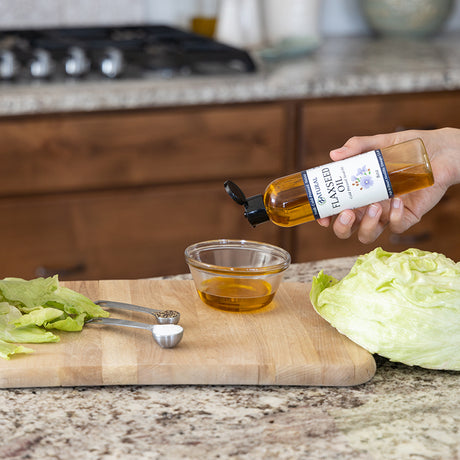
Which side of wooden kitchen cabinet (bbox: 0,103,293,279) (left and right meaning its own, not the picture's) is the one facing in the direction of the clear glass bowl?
front

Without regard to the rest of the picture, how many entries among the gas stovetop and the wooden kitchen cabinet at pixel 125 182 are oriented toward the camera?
2

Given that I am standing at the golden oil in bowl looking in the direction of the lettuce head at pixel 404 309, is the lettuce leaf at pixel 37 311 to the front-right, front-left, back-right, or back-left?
back-right

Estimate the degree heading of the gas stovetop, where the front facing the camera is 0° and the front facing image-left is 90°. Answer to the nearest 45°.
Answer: approximately 0°

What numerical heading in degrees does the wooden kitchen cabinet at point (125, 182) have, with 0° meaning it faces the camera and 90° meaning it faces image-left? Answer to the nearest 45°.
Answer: approximately 0°

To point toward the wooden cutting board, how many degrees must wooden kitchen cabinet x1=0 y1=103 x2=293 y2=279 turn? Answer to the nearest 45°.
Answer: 0° — it already faces it

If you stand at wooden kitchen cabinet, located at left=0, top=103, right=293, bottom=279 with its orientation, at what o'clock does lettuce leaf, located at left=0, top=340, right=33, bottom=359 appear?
The lettuce leaf is roughly at 12 o'clock from the wooden kitchen cabinet.

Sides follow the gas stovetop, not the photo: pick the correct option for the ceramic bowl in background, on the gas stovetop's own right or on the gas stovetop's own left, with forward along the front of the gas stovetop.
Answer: on the gas stovetop's own left

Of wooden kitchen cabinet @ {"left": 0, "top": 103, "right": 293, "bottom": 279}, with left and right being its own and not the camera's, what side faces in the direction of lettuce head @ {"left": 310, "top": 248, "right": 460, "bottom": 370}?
front
